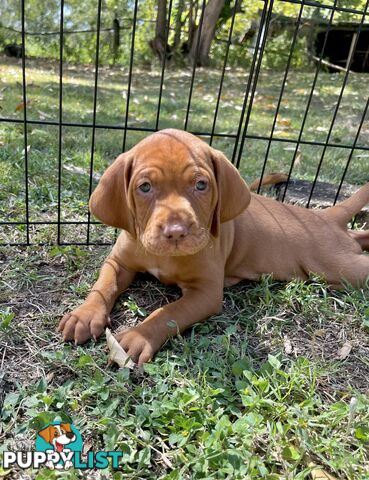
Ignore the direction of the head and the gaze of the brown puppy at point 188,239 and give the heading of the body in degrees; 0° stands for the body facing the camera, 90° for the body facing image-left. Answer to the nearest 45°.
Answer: approximately 45°

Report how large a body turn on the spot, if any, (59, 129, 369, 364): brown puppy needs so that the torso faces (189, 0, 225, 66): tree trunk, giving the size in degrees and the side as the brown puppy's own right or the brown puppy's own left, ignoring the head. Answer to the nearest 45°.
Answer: approximately 135° to the brown puppy's own right
